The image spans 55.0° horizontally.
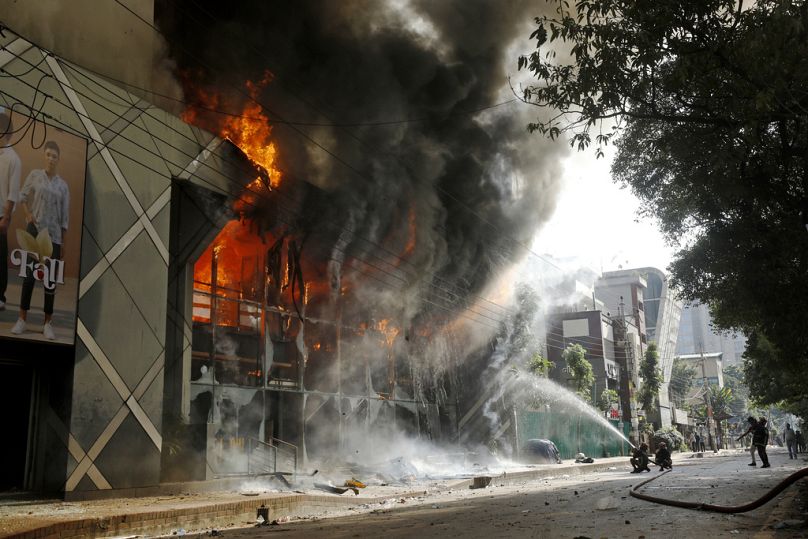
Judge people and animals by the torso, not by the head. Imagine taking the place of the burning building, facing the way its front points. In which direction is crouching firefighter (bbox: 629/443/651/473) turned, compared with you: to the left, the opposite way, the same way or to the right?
the opposite way

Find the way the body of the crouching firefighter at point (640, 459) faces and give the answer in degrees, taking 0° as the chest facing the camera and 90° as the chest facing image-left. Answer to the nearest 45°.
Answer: approximately 90°

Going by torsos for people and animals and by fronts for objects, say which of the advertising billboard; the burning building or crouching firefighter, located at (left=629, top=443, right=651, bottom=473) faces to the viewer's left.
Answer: the crouching firefighter

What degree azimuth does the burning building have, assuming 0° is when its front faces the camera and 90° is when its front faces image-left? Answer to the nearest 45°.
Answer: approximately 315°

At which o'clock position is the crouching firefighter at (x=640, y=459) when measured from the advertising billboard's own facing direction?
The crouching firefighter is roughly at 10 o'clock from the advertising billboard.

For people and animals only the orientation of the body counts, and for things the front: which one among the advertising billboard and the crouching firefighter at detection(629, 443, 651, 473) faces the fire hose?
the advertising billboard
